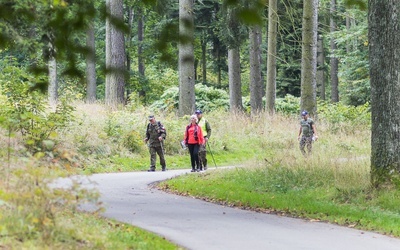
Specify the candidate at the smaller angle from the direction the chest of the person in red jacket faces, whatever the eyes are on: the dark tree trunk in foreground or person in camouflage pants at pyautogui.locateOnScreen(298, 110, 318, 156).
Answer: the dark tree trunk in foreground

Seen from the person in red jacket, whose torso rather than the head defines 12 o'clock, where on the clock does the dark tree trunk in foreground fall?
The dark tree trunk in foreground is roughly at 11 o'clock from the person in red jacket.

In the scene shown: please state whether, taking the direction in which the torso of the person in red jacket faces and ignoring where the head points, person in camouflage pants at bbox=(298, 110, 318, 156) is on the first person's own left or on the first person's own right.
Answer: on the first person's own left

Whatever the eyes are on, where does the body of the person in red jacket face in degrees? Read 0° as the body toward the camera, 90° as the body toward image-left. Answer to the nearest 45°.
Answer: approximately 0°
